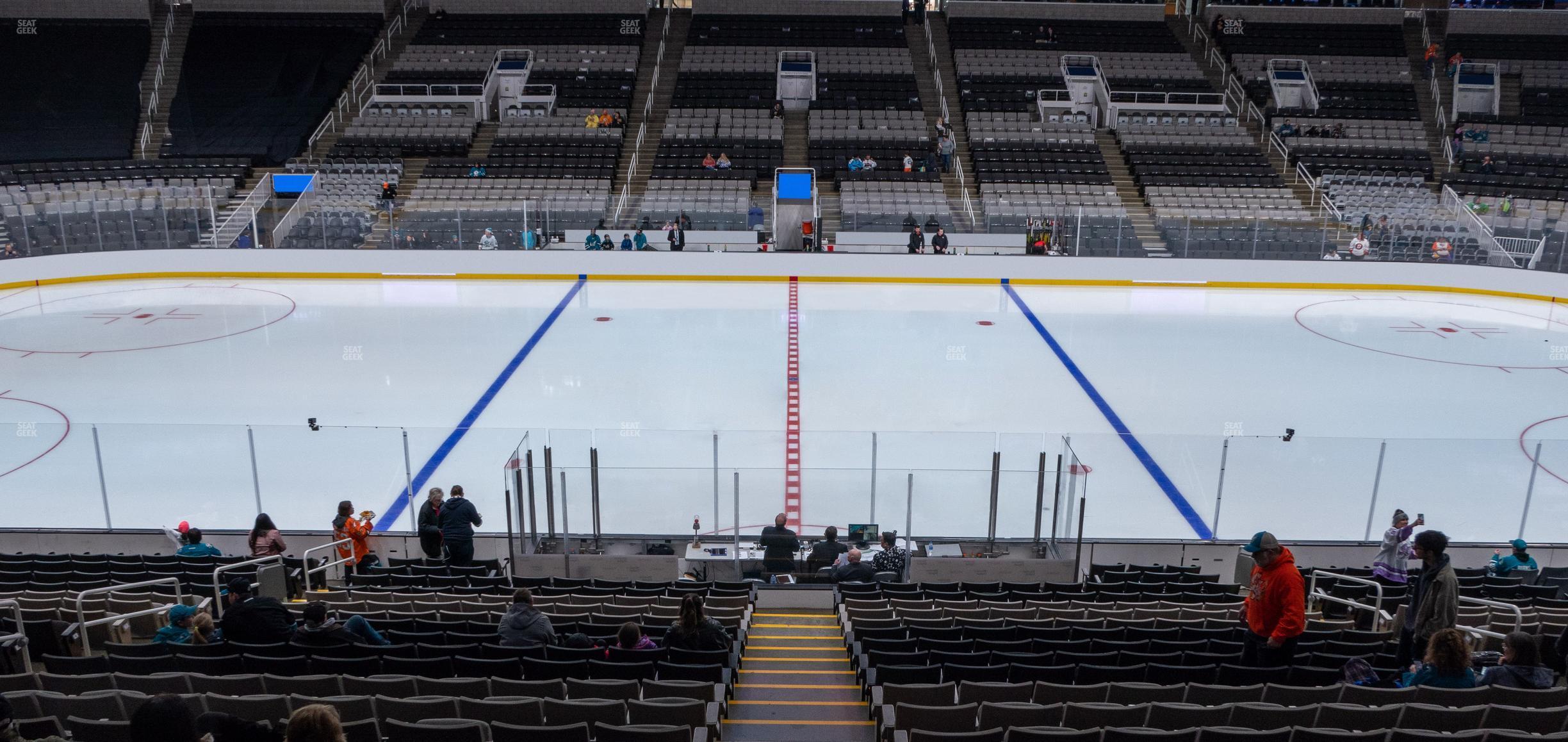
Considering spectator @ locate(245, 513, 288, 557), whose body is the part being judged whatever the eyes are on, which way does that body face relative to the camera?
away from the camera

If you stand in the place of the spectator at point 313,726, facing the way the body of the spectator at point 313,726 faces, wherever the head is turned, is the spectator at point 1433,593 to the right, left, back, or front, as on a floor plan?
right

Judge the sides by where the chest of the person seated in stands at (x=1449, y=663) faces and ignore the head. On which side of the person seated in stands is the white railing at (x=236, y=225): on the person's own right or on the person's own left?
on the person's own left

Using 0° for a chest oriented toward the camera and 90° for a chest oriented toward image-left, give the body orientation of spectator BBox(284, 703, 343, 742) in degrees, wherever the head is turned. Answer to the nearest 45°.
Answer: approximately 180°

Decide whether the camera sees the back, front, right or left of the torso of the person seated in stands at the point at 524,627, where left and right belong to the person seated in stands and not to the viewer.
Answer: back

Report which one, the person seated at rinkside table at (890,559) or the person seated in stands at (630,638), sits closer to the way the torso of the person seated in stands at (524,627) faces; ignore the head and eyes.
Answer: the person seated at rinkside table

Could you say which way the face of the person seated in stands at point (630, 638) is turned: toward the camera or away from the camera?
away from the camera

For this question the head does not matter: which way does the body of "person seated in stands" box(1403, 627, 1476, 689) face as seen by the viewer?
away from the camera

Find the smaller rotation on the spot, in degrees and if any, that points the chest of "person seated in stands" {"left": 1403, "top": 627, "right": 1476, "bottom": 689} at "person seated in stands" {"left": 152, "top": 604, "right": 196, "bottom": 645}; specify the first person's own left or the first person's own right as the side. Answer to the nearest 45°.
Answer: approximately 135° to the first person's own left

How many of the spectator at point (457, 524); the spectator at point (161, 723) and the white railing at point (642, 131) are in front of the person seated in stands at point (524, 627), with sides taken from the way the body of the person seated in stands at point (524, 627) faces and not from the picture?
2

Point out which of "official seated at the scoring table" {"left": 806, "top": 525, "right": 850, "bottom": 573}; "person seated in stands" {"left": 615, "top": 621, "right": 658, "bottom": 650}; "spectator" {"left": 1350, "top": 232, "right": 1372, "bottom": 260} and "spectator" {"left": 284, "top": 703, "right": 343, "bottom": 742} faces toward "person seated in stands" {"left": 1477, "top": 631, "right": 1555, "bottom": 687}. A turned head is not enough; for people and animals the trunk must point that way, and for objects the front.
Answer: "spectator" {"left": 1350, "top": 232, "right": 1372, "bottom": 260}

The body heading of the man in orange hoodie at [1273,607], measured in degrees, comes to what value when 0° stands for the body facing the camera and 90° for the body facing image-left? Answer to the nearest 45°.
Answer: approximately 45°

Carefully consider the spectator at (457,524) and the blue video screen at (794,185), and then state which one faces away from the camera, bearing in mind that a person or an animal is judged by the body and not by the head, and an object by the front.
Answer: the spectator
